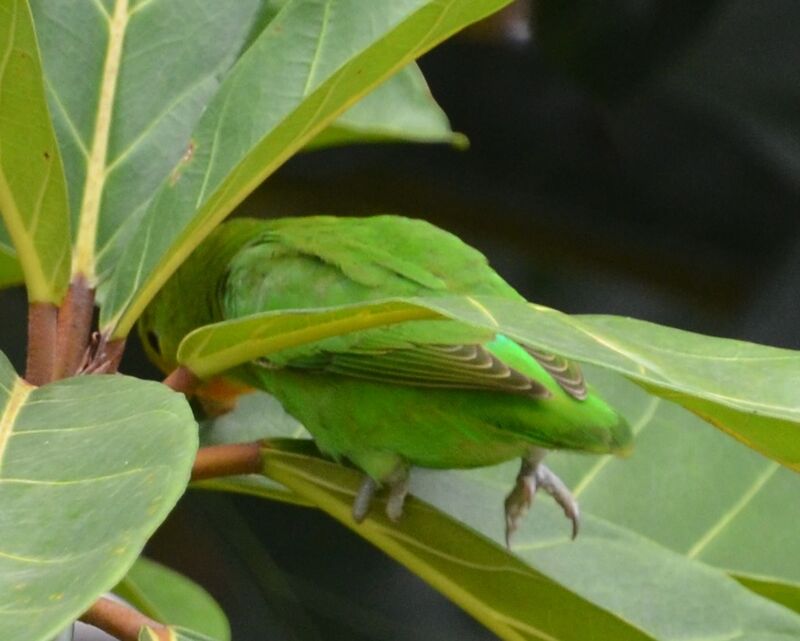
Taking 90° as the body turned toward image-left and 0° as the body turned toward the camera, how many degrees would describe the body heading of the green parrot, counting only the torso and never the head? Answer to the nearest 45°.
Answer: approximately 90°
